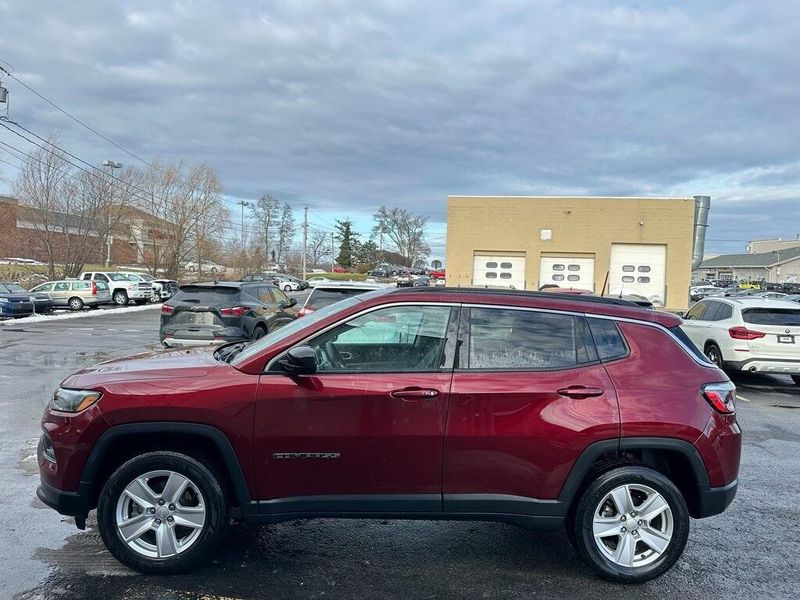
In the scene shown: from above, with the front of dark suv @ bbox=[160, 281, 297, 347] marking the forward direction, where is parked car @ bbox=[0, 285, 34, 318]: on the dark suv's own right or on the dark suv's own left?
on the dark suv's own left

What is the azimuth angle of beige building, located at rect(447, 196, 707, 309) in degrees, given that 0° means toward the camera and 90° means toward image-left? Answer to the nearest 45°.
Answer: approximately 0°

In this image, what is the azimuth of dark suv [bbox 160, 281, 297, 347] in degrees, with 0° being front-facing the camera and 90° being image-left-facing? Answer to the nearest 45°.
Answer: approximately 225°

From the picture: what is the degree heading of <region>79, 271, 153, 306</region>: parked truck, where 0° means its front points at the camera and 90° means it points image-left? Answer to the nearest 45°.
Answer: approximately 315°

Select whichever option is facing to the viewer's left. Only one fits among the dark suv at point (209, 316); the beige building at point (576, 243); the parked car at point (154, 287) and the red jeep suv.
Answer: the red jeep suv

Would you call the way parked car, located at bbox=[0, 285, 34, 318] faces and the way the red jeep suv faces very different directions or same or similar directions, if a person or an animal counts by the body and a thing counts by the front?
very different directions

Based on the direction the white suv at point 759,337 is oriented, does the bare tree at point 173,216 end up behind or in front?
in front

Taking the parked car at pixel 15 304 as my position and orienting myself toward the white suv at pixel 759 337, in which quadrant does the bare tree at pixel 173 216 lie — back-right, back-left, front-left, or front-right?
back-left

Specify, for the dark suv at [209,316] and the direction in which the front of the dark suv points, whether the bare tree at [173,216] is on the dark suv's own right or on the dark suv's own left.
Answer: on the dark suv's own left

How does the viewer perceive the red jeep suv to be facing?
facing to the left of the viewer

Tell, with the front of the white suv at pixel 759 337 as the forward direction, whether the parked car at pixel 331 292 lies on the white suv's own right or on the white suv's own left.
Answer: on the white suv's own left
